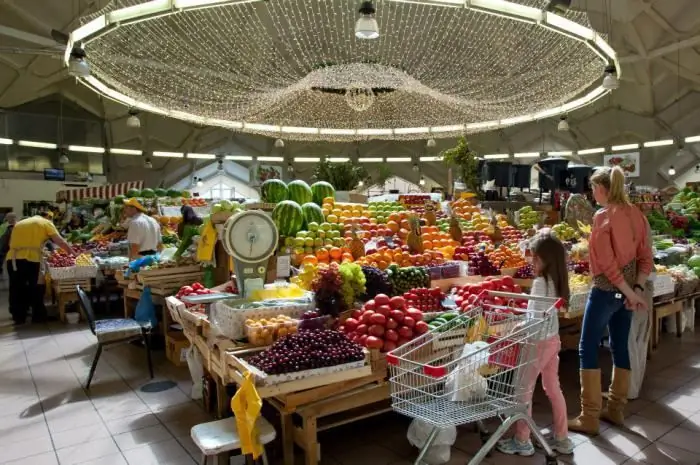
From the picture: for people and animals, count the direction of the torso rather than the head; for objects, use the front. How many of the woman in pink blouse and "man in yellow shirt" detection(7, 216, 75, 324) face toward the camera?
0

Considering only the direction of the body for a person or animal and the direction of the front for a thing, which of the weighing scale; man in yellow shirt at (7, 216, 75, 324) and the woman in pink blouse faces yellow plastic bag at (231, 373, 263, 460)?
the weighing scale

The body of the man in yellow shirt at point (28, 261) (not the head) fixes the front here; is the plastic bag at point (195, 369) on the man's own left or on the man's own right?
on the man's own right

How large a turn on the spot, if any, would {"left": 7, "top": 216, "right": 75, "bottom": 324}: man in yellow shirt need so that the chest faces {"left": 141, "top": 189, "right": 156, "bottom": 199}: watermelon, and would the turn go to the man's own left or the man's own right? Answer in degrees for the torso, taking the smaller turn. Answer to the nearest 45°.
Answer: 0° — they already face it

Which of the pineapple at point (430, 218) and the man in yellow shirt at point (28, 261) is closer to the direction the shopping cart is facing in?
the man in yellow shirt

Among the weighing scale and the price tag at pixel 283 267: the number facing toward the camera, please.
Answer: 2

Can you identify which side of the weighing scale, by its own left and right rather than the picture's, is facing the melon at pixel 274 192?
back

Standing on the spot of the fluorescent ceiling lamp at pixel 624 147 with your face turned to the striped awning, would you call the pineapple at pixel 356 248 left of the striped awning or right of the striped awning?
left

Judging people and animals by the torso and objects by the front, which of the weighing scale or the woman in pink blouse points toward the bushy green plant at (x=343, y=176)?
the woman in pink blouse

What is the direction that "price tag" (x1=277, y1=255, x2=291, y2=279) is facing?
toward the camera

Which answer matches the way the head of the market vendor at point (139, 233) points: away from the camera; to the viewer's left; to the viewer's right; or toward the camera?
to the viewer's left
